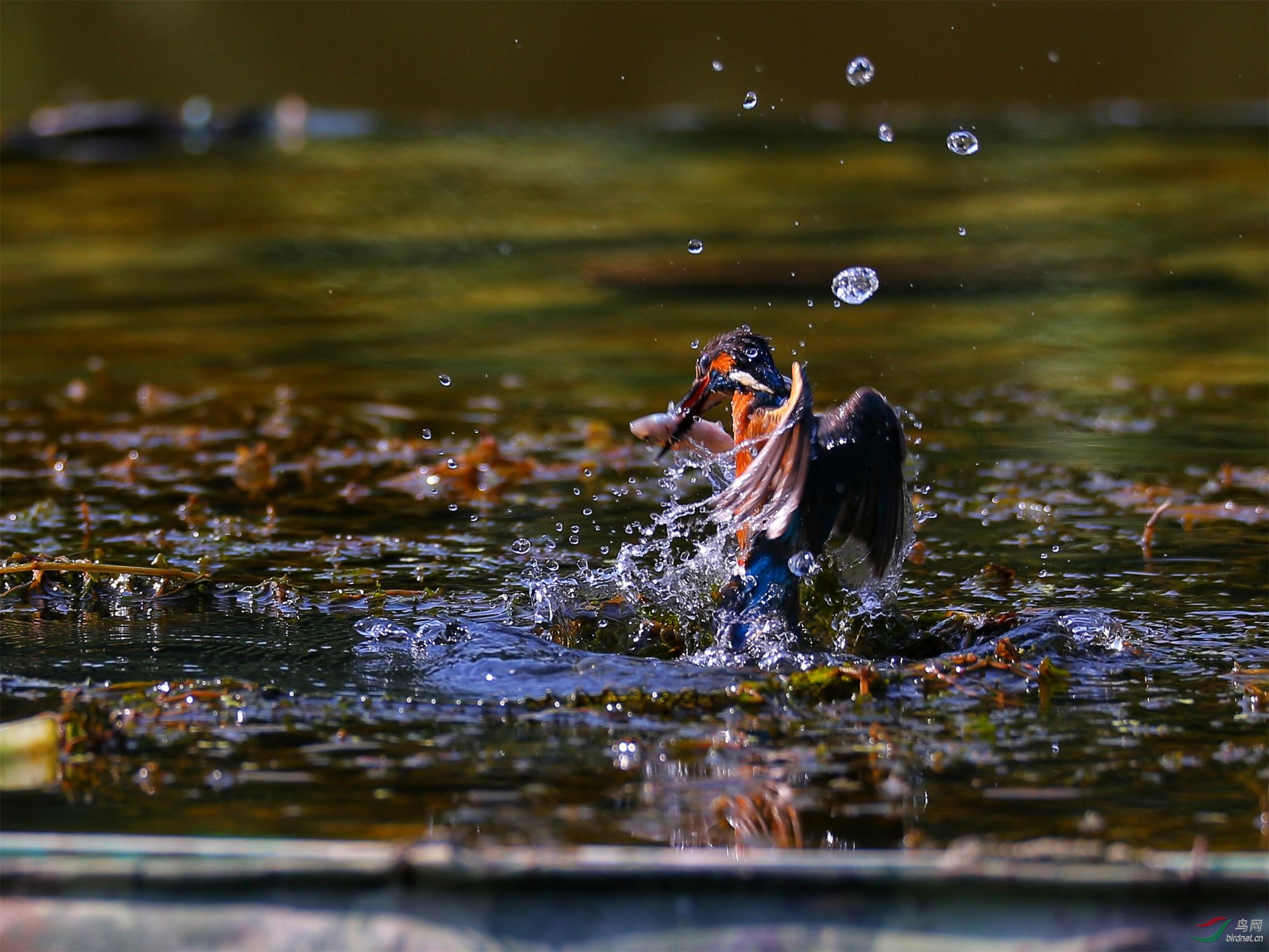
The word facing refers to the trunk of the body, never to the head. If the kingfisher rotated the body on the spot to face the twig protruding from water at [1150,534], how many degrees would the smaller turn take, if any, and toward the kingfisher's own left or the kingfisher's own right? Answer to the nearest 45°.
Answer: approximately 135° to the kingfisher's own right

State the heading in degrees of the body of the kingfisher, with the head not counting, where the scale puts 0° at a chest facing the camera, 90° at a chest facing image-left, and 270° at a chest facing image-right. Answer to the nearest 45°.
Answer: approximately 90°

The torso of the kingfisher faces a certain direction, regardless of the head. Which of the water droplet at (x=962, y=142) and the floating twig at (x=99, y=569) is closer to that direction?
the floating twig

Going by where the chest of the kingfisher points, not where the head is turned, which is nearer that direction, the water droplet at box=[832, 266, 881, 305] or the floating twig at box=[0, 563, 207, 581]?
the floating twig

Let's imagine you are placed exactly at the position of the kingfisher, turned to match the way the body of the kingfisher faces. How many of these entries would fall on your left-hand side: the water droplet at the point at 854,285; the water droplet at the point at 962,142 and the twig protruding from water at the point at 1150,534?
0

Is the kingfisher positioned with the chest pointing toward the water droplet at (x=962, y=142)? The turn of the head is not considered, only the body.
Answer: no

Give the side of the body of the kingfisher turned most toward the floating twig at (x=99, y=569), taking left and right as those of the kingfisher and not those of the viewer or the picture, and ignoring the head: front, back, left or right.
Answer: front
